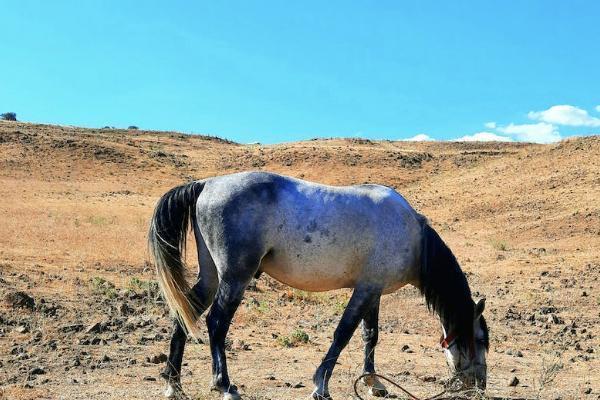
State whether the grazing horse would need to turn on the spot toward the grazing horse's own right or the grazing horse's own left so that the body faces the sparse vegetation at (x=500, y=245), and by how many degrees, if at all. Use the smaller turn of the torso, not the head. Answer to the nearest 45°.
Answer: approximately 90° to the grazing horse's own left

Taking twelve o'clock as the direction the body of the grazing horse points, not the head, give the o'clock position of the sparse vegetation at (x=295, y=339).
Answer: The sparse vegetation is roughly at 9 o'clock from the grazing horse.

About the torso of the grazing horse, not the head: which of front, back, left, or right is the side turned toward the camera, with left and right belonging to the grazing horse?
right

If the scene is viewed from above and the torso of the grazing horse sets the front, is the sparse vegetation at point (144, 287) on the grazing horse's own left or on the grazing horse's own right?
on the grazing horse's own left

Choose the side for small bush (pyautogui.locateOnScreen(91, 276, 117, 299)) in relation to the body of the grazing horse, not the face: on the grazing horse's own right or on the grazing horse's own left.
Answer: on the grazing horse's own left
